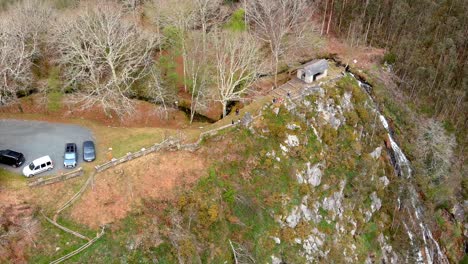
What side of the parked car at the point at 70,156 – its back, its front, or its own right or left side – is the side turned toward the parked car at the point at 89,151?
left

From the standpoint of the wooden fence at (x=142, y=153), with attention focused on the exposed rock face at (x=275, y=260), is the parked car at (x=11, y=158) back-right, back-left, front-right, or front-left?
back-right

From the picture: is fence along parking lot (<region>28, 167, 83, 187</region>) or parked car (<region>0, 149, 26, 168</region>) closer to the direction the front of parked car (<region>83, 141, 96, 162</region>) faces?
the fence along parking lot

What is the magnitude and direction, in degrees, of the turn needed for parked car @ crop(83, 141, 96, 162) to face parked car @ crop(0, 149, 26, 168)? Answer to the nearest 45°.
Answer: approximately 90° to its right

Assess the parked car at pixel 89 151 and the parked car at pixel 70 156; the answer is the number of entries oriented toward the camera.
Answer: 2

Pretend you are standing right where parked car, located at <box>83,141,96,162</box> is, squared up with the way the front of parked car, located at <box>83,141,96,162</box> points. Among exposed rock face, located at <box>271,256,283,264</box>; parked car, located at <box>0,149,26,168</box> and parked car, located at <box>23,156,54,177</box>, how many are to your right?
2

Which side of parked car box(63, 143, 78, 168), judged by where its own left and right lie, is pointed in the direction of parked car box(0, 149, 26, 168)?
right

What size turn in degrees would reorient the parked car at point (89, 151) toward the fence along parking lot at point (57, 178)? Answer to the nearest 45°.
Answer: approximately 45° to its right

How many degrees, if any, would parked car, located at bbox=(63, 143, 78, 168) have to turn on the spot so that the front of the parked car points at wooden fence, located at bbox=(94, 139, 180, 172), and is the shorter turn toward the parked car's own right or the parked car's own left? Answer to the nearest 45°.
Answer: approximately 90° to the parked car's own left

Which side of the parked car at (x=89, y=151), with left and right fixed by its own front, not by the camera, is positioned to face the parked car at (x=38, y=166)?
right

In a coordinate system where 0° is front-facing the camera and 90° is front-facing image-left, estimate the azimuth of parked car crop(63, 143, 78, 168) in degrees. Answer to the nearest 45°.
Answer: approximately 0°
